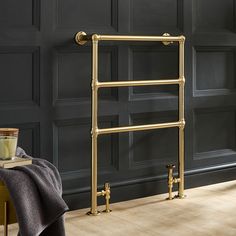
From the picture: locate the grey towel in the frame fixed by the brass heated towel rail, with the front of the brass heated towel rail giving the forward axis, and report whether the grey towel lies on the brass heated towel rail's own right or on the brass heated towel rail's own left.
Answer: on the brass heated towel rail's own right

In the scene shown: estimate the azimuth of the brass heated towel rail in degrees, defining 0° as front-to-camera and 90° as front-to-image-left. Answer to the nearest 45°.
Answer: approximately 315°
